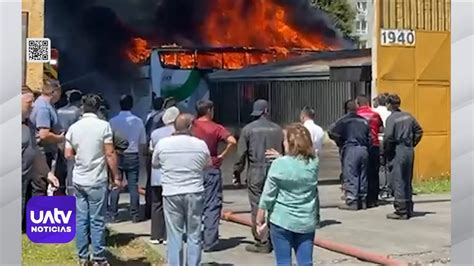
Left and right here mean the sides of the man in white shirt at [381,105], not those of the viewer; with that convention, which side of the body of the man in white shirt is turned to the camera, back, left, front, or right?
back

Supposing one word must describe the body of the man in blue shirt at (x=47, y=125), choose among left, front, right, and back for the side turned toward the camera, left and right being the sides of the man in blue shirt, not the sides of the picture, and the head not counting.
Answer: right

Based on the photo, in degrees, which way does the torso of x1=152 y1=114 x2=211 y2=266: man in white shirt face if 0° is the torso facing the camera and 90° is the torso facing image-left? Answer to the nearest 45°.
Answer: approximately 180°

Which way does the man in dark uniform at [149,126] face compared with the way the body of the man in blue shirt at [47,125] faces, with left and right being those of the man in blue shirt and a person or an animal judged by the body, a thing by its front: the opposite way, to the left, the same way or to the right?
to the left

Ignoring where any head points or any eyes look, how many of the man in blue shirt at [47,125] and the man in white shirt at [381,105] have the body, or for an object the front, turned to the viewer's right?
1

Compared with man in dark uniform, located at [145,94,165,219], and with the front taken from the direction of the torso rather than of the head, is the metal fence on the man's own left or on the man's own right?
on the man's own right

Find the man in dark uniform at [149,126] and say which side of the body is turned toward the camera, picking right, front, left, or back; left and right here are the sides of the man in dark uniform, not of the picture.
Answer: back

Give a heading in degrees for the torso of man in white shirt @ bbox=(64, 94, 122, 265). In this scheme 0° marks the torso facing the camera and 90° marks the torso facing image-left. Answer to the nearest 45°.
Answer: approximately 180°

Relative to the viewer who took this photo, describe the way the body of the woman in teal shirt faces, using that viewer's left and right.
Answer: facing away from the viewer and to the left of the viewer

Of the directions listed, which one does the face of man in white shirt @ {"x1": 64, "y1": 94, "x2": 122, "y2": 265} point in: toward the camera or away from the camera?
away from the camera
